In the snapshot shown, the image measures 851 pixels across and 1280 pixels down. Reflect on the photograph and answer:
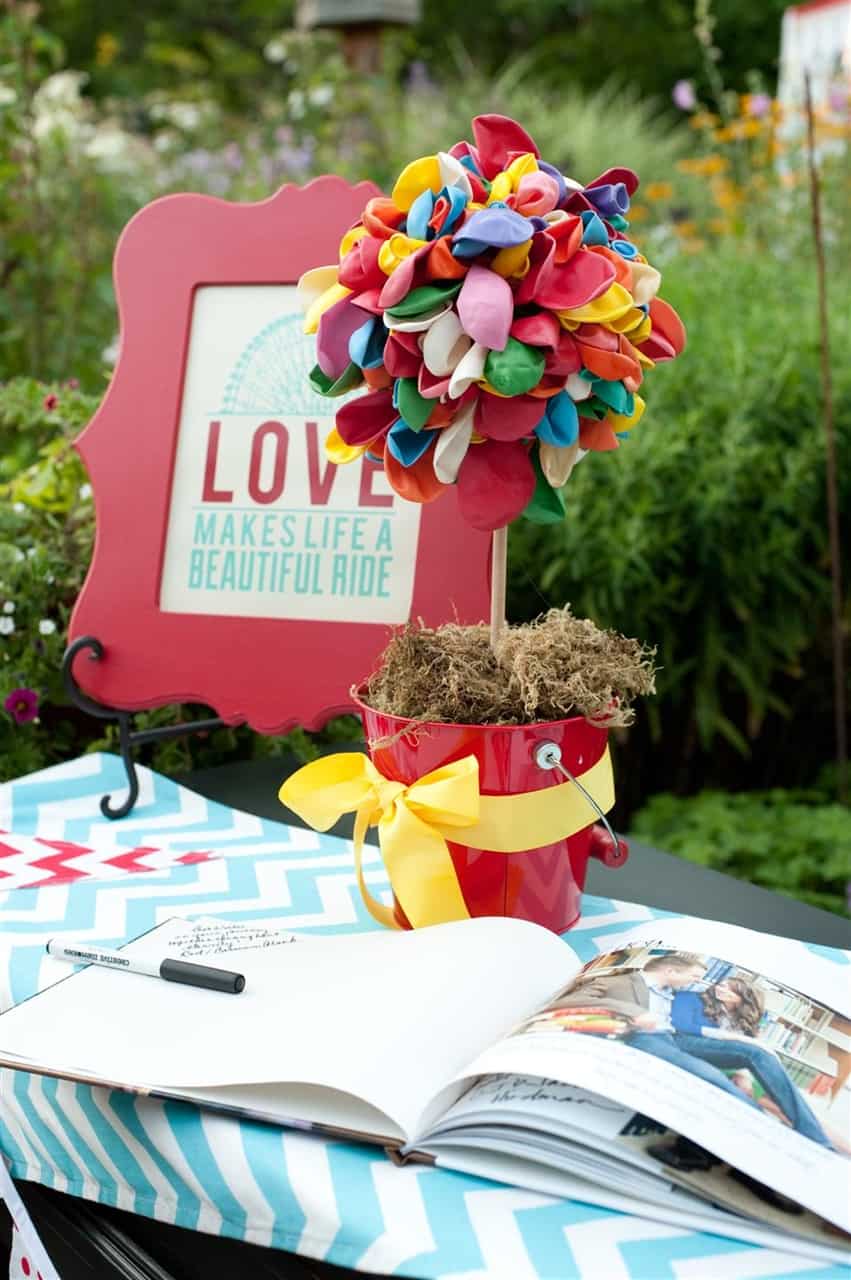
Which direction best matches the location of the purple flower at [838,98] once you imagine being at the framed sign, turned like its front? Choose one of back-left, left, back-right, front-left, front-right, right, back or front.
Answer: back-left

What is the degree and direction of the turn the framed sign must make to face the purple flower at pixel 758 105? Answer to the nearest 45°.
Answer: approximately 135° to its left

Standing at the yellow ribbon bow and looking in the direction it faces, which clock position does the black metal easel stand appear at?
The black metal easel stand is roughly at 3 o'clock from the yellow ribbon bow.

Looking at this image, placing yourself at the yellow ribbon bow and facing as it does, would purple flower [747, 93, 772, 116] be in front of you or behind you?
behind

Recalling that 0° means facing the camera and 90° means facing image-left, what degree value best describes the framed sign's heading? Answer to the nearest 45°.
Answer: approximately 0°

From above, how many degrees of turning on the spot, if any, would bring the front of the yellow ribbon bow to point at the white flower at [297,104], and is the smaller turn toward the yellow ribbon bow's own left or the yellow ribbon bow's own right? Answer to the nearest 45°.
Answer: approximately 135° to the yellow ribbon bow's own right

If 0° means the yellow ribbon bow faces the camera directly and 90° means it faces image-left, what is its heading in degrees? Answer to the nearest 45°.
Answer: approximately 45°
